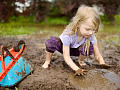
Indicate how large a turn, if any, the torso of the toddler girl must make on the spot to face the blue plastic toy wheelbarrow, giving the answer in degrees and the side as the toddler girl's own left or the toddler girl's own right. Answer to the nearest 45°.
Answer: approximately 90° to the toddler girl's own right

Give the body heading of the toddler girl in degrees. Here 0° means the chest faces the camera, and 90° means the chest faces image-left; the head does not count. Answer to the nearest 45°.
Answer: approximately 315°

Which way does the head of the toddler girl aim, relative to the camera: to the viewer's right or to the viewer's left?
to the viewer's right
